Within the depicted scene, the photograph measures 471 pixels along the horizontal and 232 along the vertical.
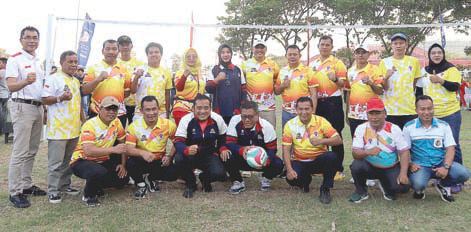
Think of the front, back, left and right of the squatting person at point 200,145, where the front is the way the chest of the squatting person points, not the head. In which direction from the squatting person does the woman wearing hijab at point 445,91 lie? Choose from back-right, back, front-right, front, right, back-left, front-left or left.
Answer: left

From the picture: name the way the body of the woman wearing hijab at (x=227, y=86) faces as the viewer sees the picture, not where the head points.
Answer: toward the camera

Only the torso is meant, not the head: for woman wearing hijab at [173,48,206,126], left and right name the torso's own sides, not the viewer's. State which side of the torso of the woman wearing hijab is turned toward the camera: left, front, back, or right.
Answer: front

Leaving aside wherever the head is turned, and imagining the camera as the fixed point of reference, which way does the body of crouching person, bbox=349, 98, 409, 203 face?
toward the camera

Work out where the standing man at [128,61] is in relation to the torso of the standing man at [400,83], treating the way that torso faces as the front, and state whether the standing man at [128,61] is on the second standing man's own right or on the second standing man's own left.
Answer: on the second standing man's own right

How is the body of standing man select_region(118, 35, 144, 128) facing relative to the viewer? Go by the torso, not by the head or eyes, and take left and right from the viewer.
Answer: facing the viewer

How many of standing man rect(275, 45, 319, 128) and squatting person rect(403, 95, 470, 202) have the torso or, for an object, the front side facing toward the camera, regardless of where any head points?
2

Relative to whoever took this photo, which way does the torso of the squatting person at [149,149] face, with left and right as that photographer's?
facing the viewer

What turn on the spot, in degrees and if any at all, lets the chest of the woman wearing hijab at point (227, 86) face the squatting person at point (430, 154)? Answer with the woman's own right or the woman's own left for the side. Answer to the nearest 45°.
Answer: approximately 90° to the woman's own left
